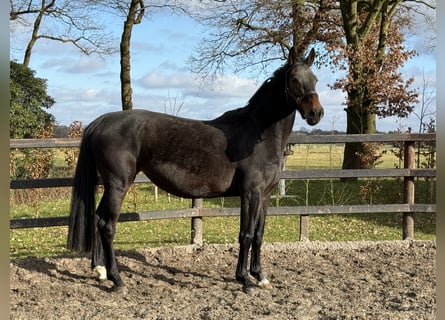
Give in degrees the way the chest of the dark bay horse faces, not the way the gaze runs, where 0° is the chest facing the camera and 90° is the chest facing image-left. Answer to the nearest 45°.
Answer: approximately 270°

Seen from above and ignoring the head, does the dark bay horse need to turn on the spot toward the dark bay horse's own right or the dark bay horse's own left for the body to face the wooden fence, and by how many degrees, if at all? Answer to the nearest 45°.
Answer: approximately 45° to the dark bay horse's own left
